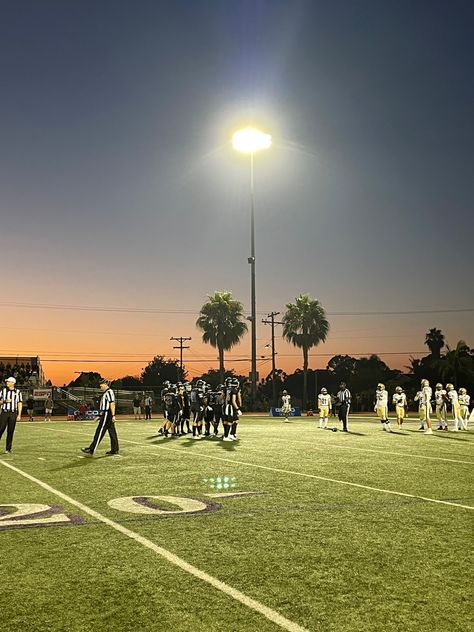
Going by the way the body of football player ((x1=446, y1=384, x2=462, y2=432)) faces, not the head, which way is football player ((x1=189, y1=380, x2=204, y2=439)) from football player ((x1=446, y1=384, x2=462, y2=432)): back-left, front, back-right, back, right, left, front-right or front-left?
front-left

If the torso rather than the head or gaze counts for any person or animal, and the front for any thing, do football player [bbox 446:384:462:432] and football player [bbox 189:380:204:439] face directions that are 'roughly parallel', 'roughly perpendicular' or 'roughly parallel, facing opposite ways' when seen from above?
roughly perpendicular

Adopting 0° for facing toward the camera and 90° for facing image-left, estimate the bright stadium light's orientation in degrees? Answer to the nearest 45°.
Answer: approximately 0°

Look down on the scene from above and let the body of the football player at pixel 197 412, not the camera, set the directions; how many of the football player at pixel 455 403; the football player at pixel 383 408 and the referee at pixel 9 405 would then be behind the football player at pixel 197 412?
1

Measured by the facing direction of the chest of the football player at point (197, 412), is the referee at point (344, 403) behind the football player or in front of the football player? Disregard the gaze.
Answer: in front

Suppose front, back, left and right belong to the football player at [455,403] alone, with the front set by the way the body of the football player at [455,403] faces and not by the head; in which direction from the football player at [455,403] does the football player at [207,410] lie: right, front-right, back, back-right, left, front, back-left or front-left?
front-left

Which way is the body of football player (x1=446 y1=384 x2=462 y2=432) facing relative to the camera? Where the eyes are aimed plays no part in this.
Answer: to the viewer's left

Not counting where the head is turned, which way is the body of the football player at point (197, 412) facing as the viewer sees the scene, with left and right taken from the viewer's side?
facing away from the viewer and to the right of the viewer

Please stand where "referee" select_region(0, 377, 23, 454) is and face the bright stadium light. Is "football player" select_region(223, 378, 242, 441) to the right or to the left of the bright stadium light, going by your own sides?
right
